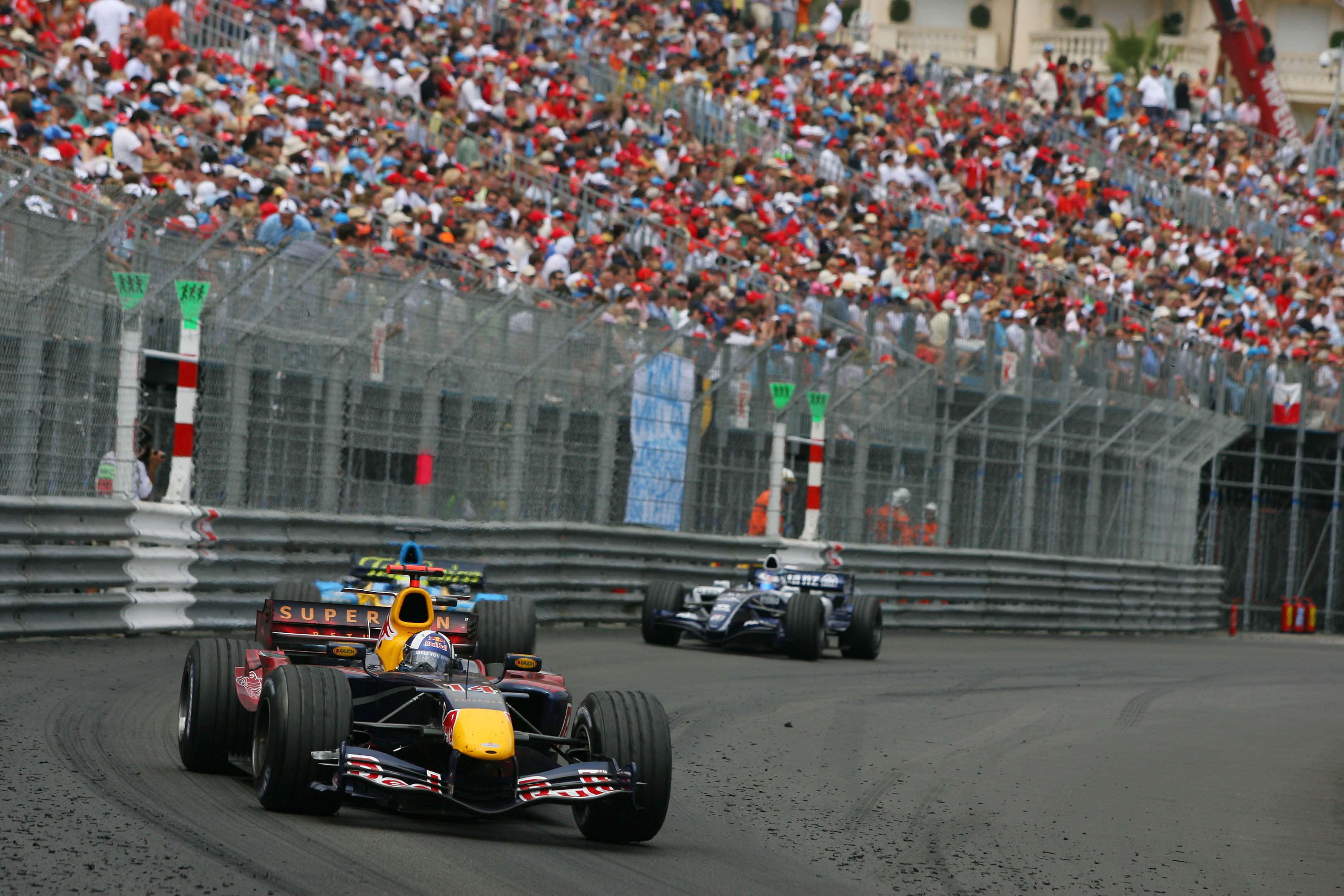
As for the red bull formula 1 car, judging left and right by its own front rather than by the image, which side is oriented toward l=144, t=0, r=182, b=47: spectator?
back

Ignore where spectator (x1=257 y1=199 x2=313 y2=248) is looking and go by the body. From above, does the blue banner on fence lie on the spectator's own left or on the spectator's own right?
on the spectator's own left

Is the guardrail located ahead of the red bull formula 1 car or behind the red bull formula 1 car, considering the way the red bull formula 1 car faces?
behind

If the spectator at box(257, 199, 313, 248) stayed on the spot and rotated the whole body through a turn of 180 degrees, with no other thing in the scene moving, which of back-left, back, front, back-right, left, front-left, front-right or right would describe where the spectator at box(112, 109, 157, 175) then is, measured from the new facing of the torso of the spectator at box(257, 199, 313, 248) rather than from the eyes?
front-left

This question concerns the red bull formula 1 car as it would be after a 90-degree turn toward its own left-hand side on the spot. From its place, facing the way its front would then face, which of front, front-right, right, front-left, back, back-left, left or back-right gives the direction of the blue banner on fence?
left

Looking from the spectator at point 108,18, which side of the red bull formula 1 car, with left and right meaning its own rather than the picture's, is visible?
back

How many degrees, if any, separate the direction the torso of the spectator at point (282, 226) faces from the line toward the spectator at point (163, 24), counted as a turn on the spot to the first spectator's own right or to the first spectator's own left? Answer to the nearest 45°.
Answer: approximately 180°

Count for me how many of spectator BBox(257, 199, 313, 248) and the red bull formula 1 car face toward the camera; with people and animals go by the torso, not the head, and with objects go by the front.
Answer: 2
